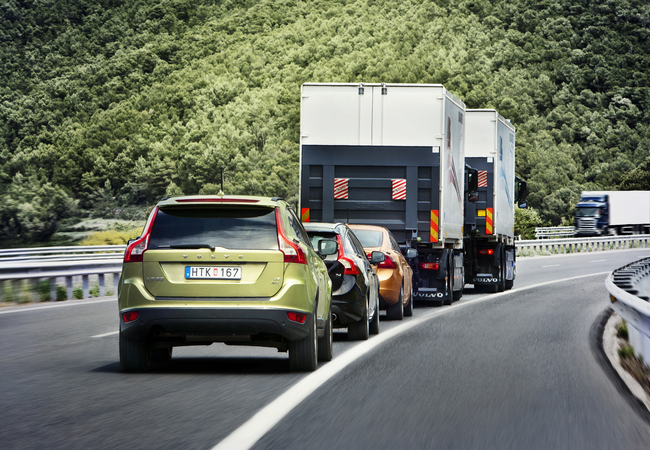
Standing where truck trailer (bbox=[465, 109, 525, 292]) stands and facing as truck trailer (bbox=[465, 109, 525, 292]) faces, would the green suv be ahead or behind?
behind

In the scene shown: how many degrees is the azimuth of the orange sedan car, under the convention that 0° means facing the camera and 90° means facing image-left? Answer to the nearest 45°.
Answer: approximately 180°

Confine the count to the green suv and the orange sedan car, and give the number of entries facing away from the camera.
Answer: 2

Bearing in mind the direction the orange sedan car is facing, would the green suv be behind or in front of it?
behind

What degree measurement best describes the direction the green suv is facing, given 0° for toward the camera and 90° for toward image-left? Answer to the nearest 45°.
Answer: approximately 180°

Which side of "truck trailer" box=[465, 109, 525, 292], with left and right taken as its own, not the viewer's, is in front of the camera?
back

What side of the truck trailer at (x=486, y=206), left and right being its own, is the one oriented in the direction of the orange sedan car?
back

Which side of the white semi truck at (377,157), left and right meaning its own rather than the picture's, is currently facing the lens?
back
